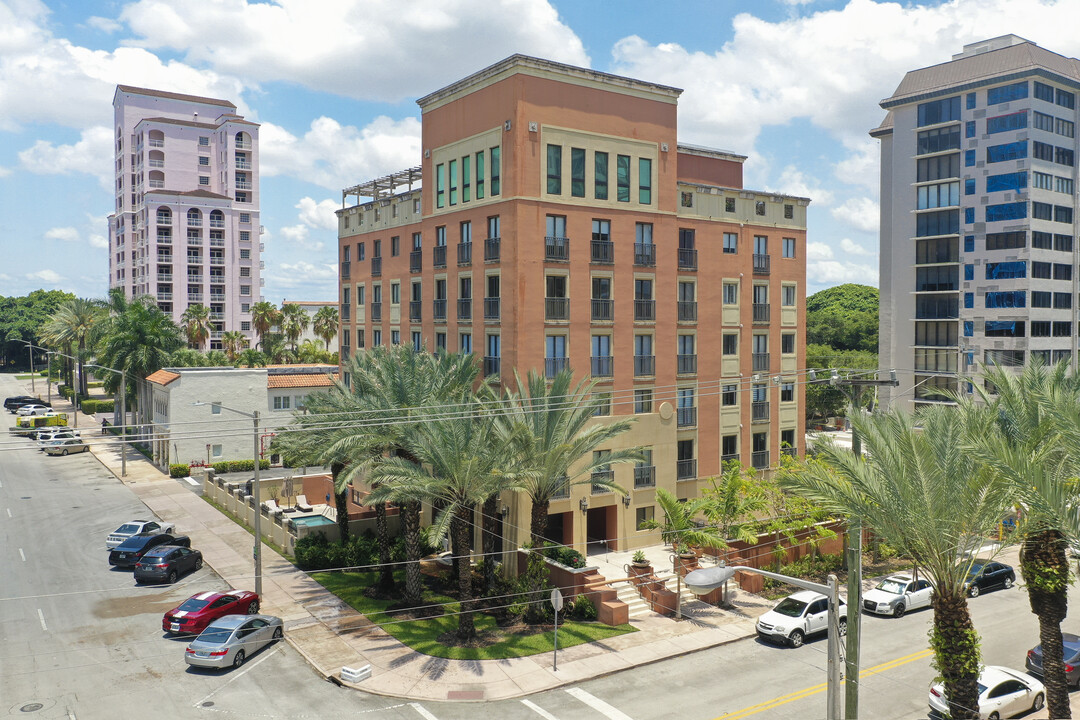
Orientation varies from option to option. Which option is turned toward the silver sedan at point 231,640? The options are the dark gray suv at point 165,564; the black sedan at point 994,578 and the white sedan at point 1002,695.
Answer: the black sedan at point 994,578

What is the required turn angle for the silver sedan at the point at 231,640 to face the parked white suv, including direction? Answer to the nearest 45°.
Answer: approximately 45° to its right

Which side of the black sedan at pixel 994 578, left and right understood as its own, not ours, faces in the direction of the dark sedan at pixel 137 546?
front

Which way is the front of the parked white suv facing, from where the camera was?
facing the viewer and to the left of the viewer

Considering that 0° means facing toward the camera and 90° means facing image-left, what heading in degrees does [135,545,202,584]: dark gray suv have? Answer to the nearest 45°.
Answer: approximately 225°

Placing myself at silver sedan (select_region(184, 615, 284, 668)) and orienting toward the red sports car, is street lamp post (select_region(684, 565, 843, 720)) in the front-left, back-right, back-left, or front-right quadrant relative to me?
back-right

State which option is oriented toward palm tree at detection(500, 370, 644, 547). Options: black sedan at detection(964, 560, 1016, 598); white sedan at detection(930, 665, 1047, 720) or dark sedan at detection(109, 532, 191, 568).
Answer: the black sedan

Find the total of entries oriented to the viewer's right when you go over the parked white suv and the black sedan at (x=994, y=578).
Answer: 0

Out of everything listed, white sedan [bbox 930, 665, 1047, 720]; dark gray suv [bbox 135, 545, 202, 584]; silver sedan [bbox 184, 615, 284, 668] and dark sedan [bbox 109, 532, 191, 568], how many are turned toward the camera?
0

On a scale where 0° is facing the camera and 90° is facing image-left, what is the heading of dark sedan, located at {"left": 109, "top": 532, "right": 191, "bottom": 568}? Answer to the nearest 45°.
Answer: approximately 225°

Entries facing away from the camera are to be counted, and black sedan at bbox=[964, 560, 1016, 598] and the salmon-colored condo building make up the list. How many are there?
0

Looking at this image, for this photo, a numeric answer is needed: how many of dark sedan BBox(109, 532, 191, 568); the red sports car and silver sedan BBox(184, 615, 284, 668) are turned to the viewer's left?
0

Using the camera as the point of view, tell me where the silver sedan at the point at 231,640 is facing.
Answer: facing away from the viewer and to the right of the viewer

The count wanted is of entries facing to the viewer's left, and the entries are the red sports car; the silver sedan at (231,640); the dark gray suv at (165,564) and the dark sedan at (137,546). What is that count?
0
